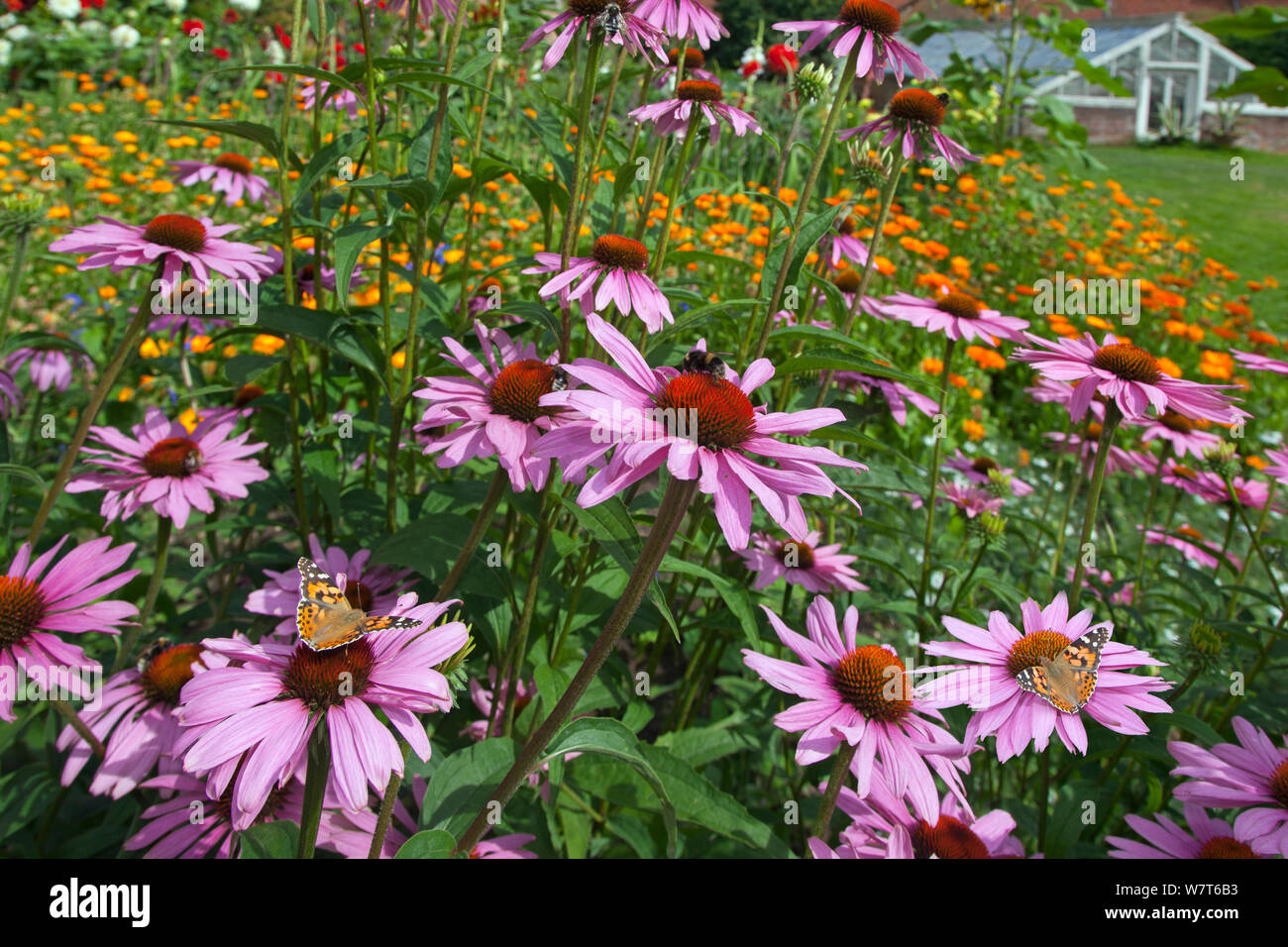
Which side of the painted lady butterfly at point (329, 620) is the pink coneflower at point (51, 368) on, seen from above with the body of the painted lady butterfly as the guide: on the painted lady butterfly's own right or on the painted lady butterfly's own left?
on the painted lady butterfly's own left

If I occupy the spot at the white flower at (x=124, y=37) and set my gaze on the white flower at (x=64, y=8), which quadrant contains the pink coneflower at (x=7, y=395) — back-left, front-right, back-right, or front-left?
back-left

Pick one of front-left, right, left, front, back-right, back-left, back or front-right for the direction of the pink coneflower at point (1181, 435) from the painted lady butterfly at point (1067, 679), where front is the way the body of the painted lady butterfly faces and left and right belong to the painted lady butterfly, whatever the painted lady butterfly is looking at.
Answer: front-right

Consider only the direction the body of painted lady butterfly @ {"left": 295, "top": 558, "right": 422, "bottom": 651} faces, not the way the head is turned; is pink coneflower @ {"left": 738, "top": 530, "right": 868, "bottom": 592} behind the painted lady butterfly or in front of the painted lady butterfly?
in front

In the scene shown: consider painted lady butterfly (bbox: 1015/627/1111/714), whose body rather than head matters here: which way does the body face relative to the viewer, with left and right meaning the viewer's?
facing away from the viewer and to the left of the viewer

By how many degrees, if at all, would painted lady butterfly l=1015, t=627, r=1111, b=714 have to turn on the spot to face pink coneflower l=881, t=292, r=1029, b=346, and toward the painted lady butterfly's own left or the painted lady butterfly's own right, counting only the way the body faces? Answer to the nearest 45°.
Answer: approximately 45° to the painted lady butterfly's own right

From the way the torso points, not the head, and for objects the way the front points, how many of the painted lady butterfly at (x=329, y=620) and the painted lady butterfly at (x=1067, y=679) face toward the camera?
0

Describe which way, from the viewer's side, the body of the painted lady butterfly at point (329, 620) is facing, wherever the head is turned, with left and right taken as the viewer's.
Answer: facing away from the viewer and to the right of the viewer

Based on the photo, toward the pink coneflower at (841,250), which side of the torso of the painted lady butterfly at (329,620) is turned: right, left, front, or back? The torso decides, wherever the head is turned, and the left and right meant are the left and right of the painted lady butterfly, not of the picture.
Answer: front
